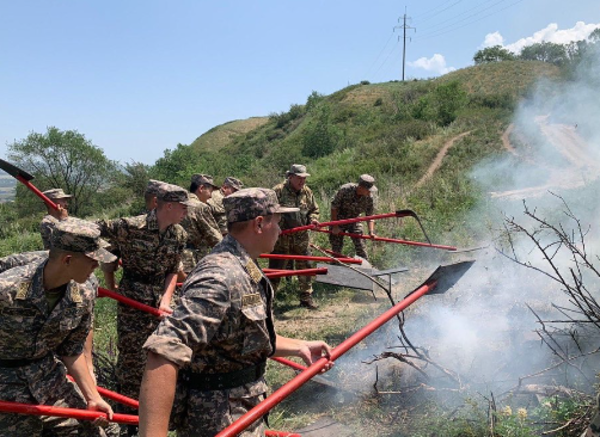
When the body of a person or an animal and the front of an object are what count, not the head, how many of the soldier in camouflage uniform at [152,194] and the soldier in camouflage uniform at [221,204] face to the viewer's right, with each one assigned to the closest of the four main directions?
2

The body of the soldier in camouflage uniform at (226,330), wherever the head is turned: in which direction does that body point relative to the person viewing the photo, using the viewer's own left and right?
facing to the right of the viewer

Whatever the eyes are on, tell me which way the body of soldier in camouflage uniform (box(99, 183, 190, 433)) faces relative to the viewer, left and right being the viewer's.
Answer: facing the viewer and to the right of the viewer

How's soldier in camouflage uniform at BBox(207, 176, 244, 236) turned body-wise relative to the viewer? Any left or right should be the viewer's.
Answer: facing to the right of the viewer

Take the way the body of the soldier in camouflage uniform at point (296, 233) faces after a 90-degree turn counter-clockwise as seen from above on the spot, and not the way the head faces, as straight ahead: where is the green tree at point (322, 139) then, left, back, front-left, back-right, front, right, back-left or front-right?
front-left

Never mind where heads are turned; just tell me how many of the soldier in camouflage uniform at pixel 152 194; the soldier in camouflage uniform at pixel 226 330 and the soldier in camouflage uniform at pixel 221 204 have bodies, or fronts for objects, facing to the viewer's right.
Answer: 3

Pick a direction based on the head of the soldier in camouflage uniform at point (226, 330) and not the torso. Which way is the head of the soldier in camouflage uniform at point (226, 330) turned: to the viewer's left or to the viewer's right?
to the viewer's right

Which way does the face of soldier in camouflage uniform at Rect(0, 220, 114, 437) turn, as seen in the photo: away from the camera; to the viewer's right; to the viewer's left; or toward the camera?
to the viewer's right

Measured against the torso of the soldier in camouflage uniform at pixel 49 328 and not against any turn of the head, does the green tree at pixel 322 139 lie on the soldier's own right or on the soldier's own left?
on the soldier's own left

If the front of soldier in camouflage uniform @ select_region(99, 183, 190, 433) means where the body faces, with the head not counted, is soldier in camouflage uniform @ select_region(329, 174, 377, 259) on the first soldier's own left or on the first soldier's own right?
on the first soldier's own left

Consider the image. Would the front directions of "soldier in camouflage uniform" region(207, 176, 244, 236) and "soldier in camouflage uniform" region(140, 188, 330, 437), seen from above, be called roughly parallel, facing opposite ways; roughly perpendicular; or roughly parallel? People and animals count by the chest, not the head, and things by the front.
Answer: roughly parallel

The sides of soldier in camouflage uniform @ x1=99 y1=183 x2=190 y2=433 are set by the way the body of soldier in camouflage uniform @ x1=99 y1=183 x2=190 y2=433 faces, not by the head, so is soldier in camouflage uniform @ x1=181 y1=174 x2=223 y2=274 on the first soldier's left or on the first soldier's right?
on the first soldier's left

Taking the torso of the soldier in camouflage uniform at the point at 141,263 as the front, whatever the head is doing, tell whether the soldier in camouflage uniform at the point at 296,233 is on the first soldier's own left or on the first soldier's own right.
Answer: on the first soldier's own left

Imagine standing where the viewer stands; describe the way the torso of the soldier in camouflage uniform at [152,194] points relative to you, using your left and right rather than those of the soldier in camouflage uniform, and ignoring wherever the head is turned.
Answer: facing to the right of the viewer

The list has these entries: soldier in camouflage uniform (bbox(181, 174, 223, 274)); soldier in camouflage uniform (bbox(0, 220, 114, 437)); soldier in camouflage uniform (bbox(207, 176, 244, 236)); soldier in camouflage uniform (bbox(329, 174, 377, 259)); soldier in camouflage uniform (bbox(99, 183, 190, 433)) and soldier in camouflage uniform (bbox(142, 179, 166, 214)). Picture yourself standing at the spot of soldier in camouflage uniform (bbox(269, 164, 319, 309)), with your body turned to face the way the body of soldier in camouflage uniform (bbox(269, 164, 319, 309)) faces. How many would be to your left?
1
